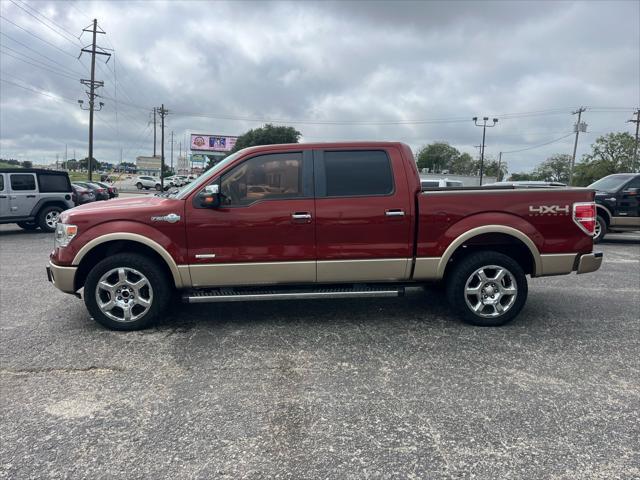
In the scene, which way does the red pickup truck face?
to the viewer's left

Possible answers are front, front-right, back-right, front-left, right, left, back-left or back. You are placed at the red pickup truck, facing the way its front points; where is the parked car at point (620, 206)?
back-right

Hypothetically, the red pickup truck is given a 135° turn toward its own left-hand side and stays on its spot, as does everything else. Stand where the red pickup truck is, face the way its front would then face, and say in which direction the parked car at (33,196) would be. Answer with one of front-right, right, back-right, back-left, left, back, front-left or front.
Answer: back
